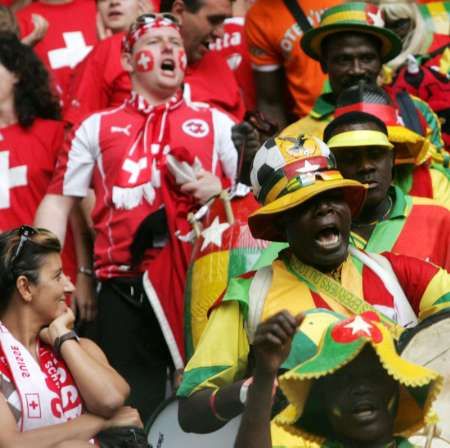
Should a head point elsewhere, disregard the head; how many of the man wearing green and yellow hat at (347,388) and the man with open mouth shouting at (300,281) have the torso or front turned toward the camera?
2

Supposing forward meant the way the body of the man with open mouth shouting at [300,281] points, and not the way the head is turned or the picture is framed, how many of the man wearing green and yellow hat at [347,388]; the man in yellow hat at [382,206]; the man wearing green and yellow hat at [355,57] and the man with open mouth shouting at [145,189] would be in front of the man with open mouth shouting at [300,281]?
1

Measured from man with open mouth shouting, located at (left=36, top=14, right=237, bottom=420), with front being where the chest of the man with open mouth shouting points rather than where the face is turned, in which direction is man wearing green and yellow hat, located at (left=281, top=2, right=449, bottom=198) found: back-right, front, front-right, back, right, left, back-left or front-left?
left

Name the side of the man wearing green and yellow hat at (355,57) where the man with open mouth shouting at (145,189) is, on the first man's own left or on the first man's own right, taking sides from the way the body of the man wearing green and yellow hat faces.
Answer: on the first man's own right

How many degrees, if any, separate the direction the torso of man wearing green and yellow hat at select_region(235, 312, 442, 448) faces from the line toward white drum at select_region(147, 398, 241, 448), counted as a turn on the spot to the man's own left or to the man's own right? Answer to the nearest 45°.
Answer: approximately 135° to the man's own right

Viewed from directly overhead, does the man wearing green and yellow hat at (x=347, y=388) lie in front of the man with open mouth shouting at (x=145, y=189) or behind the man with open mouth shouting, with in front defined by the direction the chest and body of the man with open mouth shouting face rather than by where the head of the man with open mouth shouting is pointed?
in front

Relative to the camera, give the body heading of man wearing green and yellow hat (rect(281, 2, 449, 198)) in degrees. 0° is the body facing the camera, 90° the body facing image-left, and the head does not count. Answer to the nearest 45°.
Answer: approximately 0°

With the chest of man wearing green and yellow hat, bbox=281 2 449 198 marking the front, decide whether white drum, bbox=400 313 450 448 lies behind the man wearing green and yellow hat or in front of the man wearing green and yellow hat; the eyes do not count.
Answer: in front
